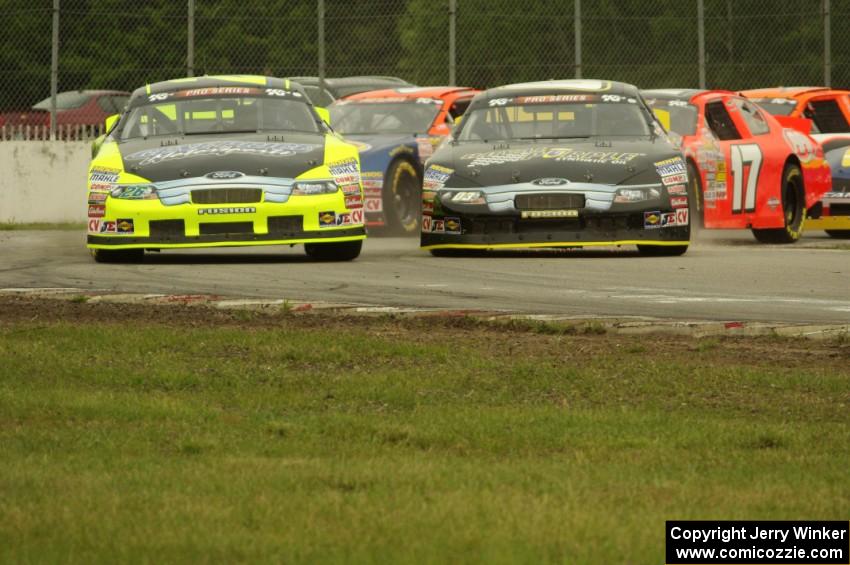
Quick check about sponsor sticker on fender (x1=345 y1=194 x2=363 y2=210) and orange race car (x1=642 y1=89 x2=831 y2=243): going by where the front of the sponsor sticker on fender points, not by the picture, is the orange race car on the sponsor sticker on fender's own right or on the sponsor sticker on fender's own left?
on the sponsor sticker on fender's own left

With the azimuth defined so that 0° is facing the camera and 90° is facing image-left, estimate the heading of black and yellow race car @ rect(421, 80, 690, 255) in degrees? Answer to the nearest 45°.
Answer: approximately 0°

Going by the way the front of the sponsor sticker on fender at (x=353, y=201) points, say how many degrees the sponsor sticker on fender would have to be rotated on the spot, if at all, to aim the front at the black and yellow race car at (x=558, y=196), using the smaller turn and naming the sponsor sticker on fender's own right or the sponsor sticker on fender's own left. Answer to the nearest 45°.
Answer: approximately 90° to the sponsor sticker on fender's own left

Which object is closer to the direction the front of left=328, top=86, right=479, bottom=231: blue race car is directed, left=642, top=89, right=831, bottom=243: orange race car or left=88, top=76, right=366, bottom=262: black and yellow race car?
the black and yellow race car

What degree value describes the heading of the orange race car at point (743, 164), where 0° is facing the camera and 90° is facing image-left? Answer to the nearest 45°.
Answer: approximately 45°

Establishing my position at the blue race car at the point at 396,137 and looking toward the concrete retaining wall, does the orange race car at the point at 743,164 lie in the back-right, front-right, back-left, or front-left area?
back-right

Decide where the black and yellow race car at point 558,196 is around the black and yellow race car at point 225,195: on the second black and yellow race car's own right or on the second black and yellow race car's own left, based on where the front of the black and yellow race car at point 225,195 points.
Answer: on the second black and yellow race car's own left

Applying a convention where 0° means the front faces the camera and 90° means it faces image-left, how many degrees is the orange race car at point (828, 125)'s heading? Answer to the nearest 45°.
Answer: approximately 45°

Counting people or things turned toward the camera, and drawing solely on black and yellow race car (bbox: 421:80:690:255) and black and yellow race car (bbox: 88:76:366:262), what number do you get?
2

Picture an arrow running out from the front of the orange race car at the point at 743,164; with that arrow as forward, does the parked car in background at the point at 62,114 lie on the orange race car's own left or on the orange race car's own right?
on the orange race car's own right
